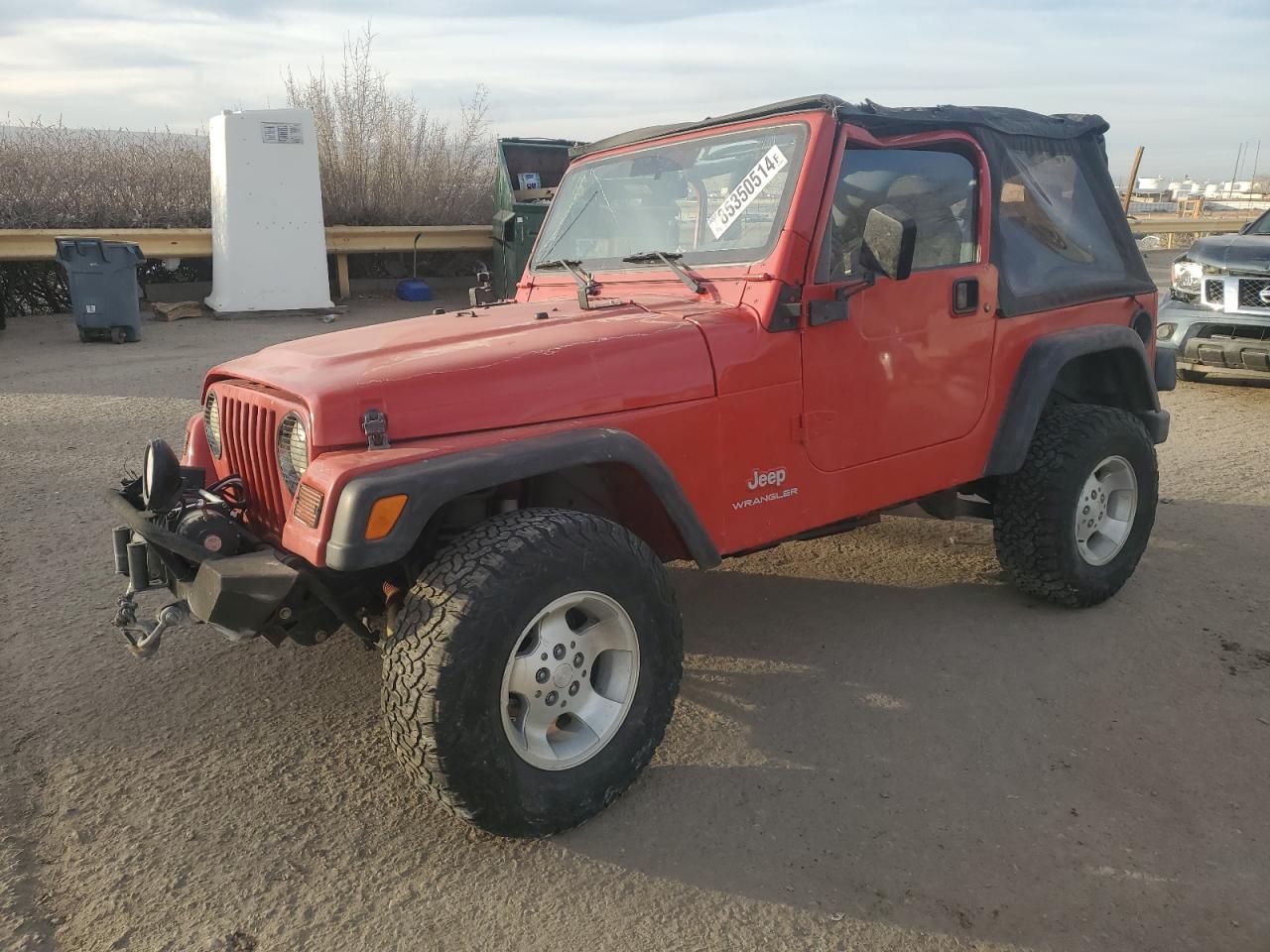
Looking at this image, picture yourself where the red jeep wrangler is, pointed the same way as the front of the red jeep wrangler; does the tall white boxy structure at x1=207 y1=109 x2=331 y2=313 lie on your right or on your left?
on your right

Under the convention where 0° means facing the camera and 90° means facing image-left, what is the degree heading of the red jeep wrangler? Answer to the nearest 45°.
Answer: approximately 45°

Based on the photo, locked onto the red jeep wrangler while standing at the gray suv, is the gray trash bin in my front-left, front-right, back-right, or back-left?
front-right

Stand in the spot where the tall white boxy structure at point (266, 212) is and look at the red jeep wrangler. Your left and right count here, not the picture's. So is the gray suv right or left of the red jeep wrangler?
left

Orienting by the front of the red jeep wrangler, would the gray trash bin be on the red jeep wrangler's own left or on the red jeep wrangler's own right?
on the red jeep wrangler's own right

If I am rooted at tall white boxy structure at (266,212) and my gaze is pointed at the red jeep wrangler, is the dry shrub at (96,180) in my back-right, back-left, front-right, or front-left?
back-right

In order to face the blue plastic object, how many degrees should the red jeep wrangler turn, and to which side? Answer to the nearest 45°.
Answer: approximately 135° to its right

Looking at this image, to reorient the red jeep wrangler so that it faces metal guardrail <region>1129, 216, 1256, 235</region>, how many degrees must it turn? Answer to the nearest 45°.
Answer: approximately 180°

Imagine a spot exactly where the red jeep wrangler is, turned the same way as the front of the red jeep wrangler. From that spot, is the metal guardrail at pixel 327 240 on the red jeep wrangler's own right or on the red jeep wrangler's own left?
on the red jeep wrangler's own right

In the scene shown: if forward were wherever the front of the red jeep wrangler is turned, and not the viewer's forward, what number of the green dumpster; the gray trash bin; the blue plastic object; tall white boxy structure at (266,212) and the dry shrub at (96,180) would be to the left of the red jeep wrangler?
0

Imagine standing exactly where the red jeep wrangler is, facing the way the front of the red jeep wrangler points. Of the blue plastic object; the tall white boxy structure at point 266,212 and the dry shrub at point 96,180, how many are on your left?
0

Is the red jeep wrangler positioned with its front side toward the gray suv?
no

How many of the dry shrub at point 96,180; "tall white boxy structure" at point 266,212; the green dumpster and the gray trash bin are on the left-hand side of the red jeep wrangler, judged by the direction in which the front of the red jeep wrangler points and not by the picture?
0

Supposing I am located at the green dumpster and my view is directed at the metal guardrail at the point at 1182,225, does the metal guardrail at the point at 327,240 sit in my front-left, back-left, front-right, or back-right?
back-left
